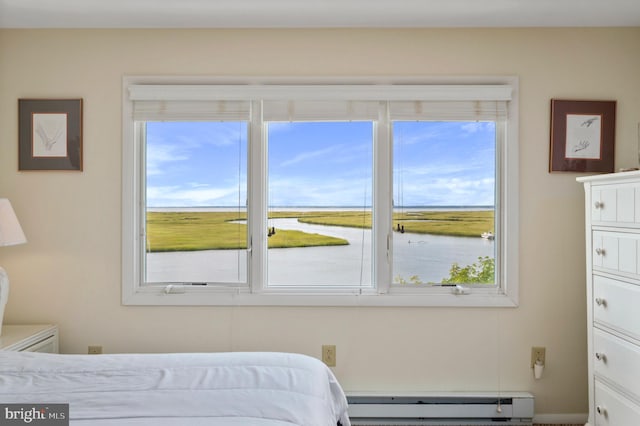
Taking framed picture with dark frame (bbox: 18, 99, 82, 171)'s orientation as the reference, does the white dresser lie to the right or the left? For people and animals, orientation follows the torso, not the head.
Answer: on its left

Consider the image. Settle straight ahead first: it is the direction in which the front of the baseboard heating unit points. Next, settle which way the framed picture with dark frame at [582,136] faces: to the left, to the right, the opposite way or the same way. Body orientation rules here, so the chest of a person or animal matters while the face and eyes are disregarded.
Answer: the same way

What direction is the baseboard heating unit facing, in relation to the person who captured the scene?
facing the viewer

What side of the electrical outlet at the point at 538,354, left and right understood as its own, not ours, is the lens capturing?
front

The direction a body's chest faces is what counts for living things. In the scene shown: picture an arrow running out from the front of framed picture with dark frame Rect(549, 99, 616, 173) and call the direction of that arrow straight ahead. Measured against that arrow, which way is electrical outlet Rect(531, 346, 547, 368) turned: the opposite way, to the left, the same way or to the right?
the same way

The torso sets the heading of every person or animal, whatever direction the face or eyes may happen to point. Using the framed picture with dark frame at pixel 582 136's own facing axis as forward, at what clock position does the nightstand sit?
The nightstand is roughly at 2 o'clock from the framed picture with dark frame.

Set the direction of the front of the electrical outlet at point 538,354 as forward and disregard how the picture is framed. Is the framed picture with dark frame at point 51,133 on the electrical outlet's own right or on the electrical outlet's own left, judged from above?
on the electrical outlet's own right

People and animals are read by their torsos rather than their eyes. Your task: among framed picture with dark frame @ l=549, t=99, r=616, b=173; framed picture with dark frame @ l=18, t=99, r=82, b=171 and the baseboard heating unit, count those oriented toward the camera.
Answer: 3

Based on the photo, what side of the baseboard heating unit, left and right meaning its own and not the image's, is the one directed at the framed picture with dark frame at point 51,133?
right

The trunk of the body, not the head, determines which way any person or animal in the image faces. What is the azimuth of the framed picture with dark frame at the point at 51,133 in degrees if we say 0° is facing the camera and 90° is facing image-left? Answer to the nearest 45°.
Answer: approximately 0°

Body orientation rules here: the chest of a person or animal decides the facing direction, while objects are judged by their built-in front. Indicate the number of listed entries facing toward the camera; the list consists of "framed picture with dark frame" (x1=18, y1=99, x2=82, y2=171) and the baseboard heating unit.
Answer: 2

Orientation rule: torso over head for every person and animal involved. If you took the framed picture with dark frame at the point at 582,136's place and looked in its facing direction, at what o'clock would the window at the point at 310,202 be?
The window is roughly at 2 o'clock from the framed picture with dark frame.
